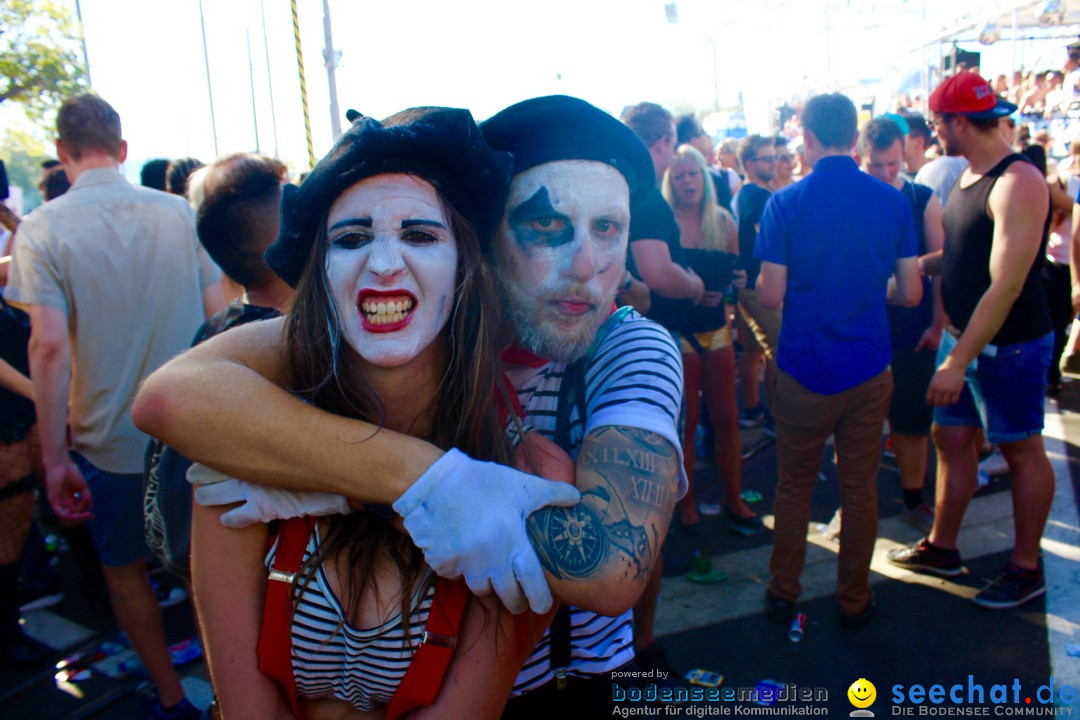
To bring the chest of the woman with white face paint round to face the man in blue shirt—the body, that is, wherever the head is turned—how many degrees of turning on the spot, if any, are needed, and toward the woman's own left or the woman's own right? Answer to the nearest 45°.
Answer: approximately 135° to the woman's own left

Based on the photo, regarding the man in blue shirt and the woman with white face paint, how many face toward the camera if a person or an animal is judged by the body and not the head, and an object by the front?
1

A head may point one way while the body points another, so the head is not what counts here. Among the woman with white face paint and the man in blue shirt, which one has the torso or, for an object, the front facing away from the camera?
the man in blue shirt

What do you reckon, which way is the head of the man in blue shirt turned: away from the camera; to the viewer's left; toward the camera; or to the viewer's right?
away from the camera

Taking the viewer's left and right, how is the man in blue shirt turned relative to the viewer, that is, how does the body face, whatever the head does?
facing away from the viewer

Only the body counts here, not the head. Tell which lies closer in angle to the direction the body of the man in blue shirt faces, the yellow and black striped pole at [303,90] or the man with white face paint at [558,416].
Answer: the yellow and black striped pole

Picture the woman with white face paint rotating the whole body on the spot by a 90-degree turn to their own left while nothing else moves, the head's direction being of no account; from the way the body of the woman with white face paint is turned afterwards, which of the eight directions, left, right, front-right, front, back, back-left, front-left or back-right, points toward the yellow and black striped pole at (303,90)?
left

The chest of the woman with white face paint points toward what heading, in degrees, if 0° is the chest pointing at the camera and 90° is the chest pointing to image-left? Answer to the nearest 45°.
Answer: approximately 0°

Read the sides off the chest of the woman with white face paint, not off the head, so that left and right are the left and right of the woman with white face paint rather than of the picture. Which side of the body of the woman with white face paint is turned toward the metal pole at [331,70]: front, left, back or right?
back
